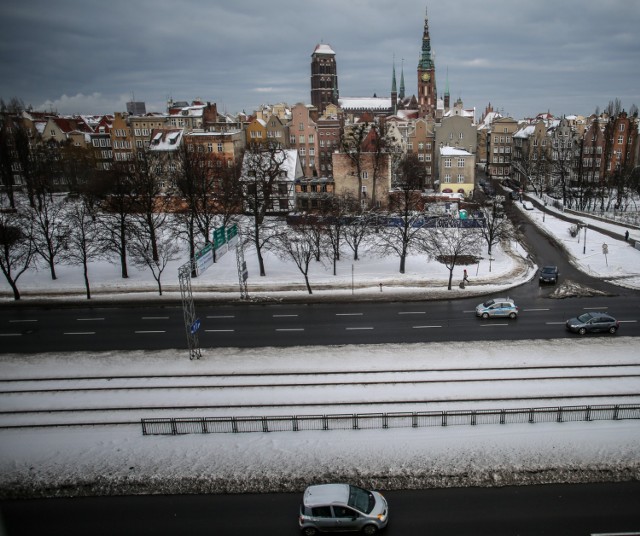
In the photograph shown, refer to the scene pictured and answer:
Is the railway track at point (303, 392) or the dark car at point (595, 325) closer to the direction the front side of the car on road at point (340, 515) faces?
the dark car

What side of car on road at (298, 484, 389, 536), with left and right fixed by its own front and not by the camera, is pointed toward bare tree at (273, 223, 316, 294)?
left

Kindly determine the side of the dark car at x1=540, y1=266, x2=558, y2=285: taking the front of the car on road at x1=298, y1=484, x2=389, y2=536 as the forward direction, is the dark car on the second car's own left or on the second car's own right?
on the second car's own left

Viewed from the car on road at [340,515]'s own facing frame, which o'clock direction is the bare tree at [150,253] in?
The bare tree is roughly at 8 o'clock from the car on road.

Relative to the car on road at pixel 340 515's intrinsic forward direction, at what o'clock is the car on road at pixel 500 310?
the car on road at pixel 500 310 is roughly at 10 o'clock from the car on road at pixel 340 515.

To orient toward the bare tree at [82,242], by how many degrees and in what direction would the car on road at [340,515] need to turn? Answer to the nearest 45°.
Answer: approximately 135° to its left

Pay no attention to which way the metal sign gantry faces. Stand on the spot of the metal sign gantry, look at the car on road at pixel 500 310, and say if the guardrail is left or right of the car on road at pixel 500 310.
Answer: right

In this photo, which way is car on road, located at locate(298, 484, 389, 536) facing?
to the viewer's right

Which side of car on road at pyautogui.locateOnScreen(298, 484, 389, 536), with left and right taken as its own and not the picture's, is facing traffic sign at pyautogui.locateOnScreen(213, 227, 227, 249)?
left

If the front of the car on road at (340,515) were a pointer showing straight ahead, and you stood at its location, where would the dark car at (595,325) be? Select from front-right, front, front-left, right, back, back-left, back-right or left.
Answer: front-left
